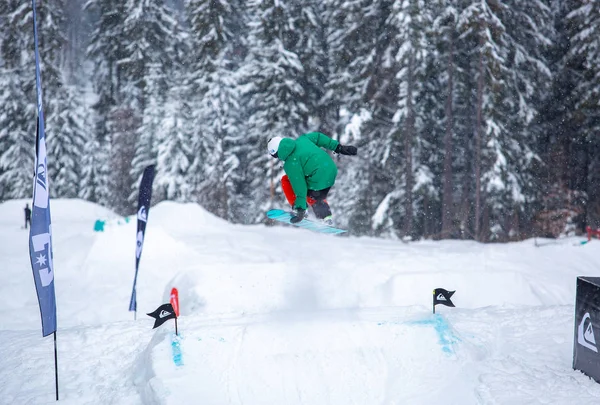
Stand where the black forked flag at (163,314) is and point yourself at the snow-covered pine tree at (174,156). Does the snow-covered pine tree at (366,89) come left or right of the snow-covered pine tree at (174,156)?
right

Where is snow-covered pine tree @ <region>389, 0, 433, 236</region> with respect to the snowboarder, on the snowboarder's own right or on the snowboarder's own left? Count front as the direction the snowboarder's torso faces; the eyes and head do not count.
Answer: on the snowboarder's own right

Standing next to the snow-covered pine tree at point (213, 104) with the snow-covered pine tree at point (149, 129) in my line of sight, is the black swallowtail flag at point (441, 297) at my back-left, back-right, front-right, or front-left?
back-left

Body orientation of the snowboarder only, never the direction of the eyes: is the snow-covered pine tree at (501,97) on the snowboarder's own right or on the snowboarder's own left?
on the snowboarder's own right

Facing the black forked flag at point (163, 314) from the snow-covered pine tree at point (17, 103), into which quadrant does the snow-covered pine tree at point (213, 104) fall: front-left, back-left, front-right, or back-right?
front-left

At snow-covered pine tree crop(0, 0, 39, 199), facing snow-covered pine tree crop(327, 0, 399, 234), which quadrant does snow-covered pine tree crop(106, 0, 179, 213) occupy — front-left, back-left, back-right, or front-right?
front-left

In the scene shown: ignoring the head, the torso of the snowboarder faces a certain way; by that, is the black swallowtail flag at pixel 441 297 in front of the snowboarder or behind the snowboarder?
behind

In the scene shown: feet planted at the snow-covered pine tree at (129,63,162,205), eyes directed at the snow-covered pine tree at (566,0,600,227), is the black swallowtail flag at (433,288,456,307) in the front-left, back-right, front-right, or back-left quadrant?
front-right

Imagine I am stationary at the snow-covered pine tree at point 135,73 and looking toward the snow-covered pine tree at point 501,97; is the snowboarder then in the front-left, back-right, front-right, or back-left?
front-right

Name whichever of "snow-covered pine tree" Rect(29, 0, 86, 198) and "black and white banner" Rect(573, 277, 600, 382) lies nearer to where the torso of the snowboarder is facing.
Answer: the snow-covered pine tree

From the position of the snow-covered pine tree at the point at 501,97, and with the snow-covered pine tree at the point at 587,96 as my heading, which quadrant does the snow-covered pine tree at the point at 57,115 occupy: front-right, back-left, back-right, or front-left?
back-left
